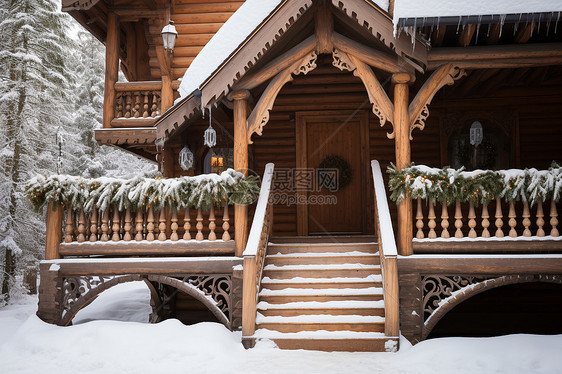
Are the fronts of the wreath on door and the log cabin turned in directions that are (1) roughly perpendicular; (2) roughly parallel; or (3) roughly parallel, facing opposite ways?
roughly parallel

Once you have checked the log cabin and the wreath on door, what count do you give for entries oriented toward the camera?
2

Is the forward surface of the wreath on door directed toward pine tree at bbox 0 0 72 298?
no

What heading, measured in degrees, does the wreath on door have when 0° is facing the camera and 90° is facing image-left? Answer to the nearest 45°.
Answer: approximately 0°

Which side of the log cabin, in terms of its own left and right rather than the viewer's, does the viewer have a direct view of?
front
